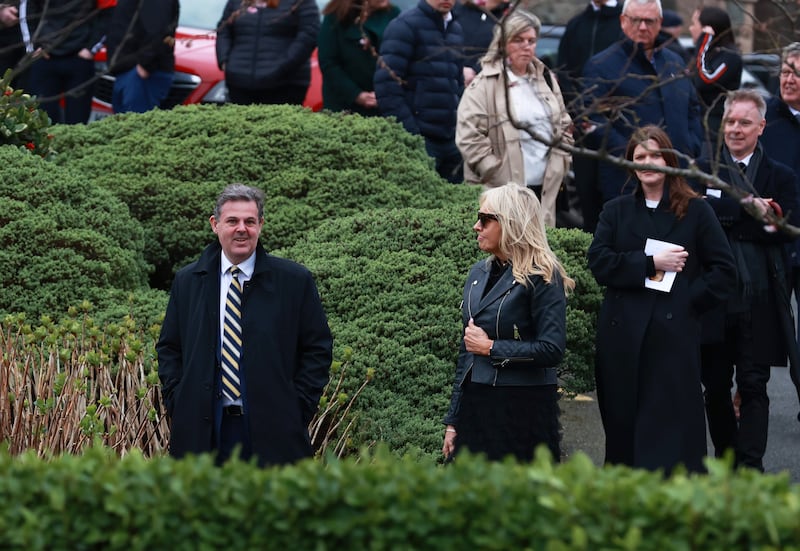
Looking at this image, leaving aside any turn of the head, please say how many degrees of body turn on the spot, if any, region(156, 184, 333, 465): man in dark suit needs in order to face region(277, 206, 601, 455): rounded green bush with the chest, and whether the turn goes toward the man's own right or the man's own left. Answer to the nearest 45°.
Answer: approximately 135° to the man's own left

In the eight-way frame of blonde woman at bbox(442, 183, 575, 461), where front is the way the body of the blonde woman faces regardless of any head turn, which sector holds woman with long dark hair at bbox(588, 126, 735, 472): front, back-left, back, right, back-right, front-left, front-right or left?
back

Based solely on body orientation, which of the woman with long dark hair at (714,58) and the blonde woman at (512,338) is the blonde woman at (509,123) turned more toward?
the blonde woman

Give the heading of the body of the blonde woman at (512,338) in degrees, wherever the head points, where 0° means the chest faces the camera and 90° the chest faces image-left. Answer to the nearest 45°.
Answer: approximately 45°

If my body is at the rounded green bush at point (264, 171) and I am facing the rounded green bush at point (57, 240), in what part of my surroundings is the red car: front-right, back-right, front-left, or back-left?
back-right

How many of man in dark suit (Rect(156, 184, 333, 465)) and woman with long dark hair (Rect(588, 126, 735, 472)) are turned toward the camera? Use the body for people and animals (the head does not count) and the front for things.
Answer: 2

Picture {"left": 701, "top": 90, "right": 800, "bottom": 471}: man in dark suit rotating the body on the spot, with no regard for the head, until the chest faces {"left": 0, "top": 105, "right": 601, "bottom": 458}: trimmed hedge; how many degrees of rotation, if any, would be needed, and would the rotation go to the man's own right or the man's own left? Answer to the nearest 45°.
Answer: approximately 45° to the man's own right
